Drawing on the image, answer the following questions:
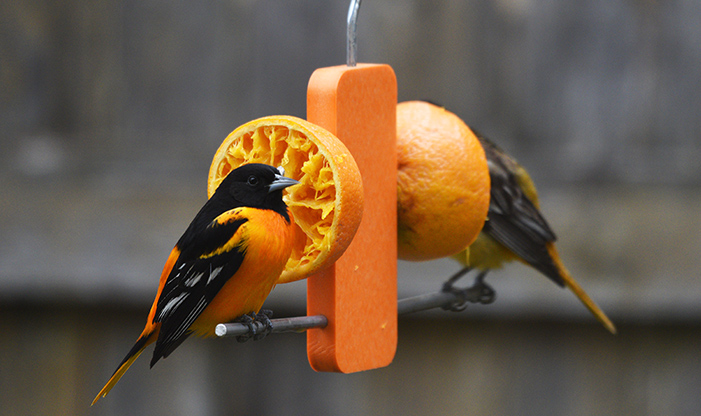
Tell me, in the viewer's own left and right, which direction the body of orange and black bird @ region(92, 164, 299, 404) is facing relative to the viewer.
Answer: facing to the right of the viewer

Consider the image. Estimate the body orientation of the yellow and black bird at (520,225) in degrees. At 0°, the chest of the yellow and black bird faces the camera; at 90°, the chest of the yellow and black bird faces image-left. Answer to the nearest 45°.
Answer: approximately 90°

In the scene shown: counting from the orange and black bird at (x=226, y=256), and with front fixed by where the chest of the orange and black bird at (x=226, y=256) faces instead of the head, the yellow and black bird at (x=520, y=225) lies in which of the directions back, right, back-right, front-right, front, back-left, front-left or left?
front-left

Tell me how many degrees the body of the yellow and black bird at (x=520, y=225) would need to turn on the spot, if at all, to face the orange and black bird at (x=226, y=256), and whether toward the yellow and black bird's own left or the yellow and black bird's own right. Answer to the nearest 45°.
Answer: approximately 90° to the yellow and black bird's own left

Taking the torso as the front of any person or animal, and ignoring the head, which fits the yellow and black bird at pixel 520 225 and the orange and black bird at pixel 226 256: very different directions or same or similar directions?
very different directions

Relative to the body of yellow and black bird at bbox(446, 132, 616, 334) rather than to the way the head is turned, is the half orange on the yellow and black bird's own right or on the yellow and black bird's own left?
on the yellow and black bird's own left
